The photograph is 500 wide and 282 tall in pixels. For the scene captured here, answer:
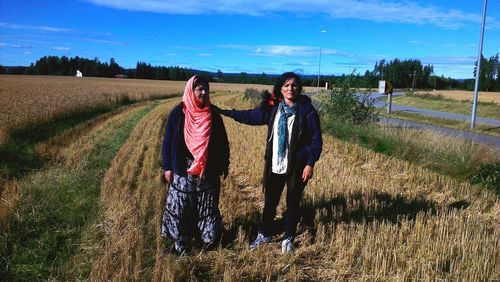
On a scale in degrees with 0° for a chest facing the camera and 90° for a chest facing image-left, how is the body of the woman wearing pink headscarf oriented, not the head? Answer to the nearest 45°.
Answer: approximately 0°

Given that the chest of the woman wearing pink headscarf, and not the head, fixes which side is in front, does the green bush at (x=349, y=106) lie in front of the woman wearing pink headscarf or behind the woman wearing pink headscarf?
behind

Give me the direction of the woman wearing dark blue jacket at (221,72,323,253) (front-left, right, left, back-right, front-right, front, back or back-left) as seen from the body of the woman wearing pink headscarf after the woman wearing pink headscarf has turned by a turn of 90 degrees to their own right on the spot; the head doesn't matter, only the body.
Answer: back
